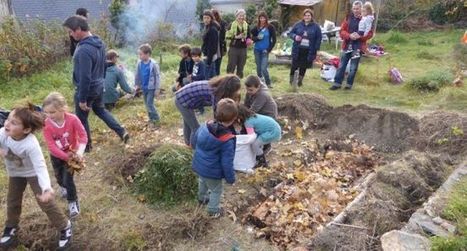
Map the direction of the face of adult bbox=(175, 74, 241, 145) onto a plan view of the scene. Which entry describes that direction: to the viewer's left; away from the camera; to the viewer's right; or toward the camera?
to the viewer's right

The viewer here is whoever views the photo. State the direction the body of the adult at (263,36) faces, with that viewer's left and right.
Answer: facing the viewer

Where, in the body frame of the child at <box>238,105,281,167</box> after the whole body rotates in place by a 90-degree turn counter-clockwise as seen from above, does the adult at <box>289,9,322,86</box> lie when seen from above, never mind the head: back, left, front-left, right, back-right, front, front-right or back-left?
back

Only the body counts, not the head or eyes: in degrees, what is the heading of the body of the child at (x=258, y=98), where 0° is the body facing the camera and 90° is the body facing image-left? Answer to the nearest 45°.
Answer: approximately 45°

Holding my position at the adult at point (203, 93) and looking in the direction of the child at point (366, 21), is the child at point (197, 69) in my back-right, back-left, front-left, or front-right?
front-left

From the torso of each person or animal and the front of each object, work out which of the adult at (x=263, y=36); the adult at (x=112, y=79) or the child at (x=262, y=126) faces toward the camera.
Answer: the adult at (x=263, y=36)

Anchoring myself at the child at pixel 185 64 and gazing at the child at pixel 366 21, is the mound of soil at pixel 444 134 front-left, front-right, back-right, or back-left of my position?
front-right
